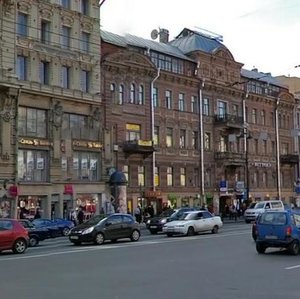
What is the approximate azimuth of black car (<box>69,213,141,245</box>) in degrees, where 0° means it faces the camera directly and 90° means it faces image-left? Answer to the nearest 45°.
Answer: approximately 45°

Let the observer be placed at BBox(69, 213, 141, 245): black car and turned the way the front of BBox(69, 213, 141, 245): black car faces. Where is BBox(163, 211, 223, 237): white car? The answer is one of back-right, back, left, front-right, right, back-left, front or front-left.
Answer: back

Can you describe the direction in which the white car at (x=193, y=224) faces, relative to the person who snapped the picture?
facing the viewer and to the left of the viewer

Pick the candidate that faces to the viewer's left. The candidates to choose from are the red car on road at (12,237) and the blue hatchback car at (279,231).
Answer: the red car on road

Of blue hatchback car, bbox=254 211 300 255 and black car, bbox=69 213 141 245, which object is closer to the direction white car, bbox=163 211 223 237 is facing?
the black car

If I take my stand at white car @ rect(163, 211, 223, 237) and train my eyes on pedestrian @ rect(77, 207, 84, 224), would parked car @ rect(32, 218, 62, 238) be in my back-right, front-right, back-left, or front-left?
front-left

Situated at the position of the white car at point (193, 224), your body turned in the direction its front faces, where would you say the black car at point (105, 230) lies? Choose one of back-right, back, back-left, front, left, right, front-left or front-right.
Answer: front

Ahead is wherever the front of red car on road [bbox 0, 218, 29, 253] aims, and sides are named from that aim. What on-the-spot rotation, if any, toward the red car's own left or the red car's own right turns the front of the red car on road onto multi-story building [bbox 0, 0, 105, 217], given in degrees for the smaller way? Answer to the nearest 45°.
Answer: approximately 90° to the red car's own right

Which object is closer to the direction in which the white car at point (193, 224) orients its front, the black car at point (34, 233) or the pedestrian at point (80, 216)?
the black car

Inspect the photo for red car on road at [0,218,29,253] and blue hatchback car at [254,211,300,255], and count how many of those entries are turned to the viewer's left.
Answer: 1

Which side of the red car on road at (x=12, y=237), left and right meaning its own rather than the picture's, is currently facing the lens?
left

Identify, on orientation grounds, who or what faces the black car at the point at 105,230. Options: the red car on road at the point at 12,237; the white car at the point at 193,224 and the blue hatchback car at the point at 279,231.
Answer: the white car

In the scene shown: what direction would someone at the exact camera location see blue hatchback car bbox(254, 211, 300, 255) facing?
facing away from the viewer and to the right of the viewer

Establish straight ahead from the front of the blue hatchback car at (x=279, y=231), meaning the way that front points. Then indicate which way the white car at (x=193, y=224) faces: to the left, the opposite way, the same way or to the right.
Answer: the opposite way

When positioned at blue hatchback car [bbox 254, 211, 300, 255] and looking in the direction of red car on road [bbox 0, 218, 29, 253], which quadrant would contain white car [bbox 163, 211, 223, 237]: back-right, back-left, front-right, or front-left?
front-right
